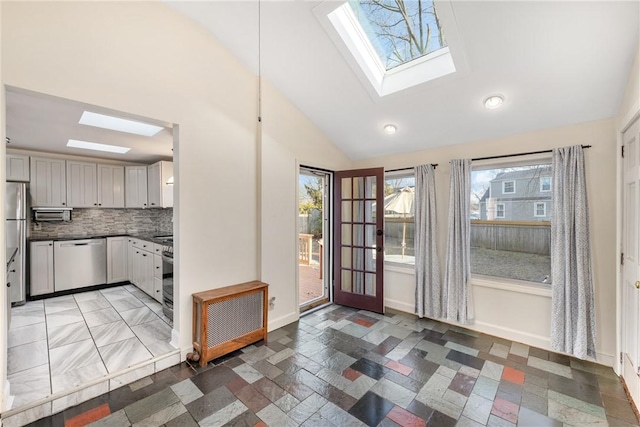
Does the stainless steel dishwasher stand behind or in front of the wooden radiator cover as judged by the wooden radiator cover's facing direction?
behind

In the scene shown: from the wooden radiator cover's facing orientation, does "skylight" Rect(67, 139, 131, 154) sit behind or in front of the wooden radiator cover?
behind

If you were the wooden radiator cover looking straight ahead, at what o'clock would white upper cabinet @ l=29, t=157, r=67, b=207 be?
The white upper cabinet is roughly at 6 o'clock from the wooden radiator cover.

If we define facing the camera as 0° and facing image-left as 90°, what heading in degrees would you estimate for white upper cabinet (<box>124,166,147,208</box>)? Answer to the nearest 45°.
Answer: approximately 0°

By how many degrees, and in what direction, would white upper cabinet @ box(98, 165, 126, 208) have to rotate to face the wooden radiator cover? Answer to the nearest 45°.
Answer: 0° — it already faces it

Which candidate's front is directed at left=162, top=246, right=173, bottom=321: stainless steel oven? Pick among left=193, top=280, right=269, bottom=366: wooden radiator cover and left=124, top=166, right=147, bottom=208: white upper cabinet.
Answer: the white upper cabinet

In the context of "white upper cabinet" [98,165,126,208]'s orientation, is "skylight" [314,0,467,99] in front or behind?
in front

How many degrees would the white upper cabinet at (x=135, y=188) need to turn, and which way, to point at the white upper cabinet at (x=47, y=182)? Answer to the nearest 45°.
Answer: approximately 90° to its right

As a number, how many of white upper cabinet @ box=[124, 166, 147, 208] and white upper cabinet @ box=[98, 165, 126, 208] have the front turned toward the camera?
2

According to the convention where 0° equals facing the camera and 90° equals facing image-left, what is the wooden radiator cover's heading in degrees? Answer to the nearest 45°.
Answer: approximately 315°
